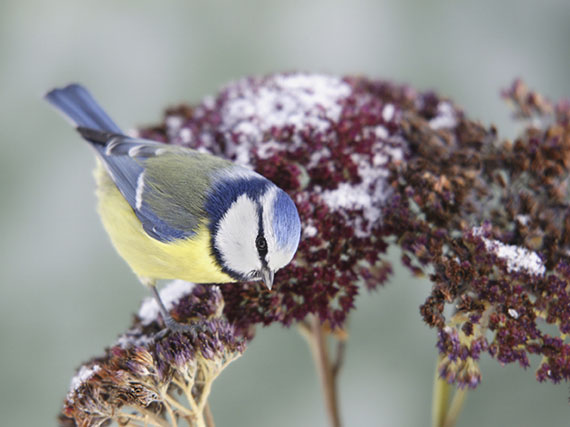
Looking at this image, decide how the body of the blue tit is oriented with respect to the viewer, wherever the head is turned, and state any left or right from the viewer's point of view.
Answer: facing to the right of the viewer
